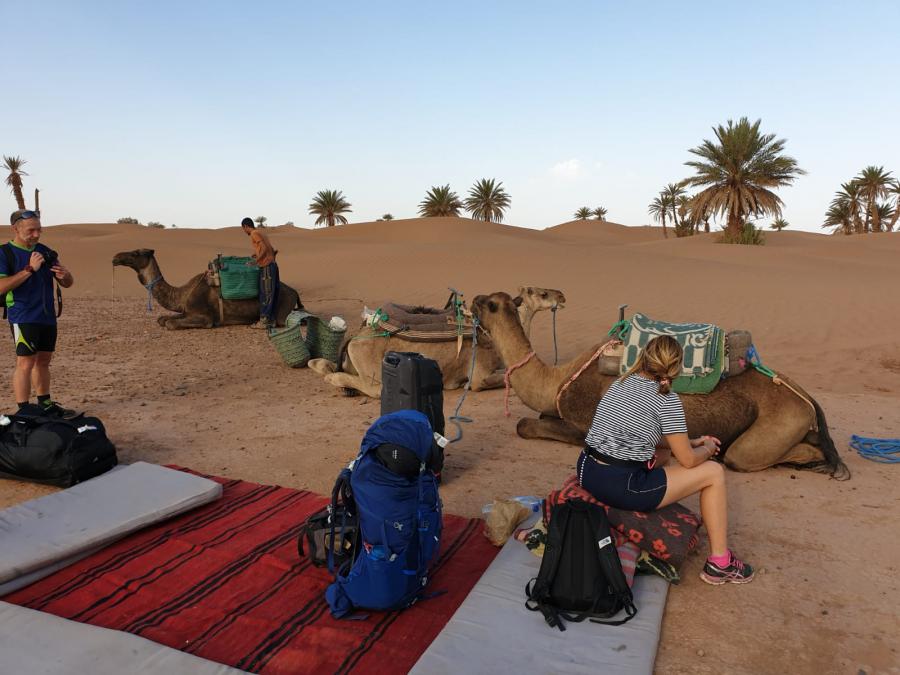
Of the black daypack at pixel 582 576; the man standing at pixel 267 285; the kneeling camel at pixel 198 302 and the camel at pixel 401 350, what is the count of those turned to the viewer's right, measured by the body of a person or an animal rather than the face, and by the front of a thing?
1

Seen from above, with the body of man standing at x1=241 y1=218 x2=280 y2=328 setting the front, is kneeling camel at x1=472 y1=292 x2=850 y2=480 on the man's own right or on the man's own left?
on the man's own left

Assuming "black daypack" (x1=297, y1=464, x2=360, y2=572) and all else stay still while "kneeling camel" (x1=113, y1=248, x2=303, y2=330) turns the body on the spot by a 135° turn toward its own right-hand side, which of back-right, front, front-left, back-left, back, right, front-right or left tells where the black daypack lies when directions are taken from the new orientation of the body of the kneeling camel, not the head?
back-right

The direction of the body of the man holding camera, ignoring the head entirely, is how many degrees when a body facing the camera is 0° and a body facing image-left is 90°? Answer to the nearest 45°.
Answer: approximately 315°

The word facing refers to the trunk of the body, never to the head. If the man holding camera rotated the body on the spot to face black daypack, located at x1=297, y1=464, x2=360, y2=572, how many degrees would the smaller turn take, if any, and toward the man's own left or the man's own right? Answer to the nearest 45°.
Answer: approximately 45° to the man's own right

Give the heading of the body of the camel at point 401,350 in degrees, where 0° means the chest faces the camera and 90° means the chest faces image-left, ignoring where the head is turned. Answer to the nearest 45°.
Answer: approximately 270°

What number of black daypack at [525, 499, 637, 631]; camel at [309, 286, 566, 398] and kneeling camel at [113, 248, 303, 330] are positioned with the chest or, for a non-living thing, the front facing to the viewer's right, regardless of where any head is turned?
1

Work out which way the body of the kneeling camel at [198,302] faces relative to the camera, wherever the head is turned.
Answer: to the viewer's left

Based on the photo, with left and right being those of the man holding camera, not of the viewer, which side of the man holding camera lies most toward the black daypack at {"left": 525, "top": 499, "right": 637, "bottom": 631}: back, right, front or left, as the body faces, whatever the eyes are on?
front
